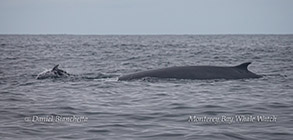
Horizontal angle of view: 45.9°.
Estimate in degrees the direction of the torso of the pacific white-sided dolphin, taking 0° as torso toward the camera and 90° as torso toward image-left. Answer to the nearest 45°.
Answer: approximately 90°
